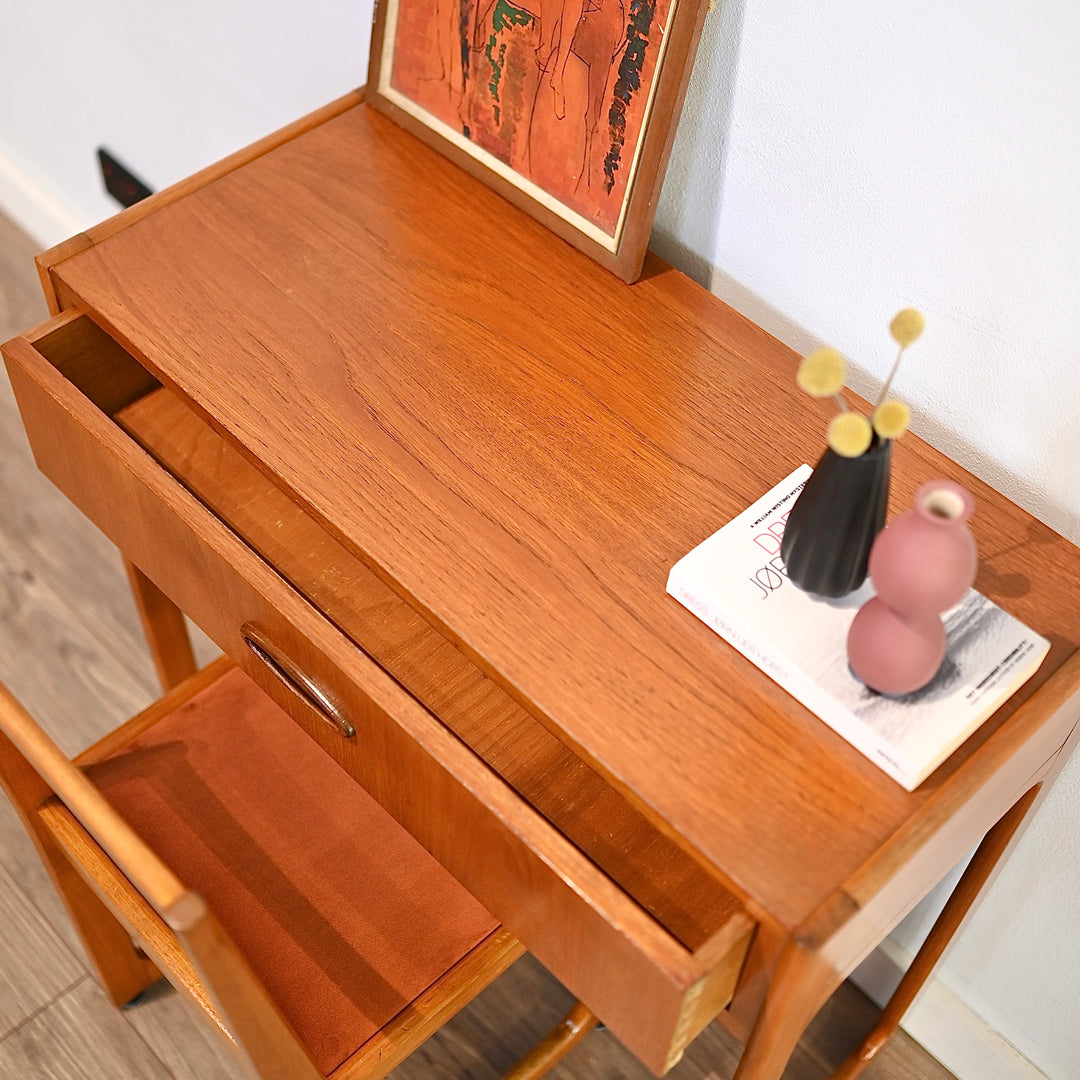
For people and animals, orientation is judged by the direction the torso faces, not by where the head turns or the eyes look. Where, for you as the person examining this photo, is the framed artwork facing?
facing the viewer and to the left of the viewer

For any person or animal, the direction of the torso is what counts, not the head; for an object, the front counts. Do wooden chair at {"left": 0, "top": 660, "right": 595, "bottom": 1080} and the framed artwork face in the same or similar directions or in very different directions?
very different directions

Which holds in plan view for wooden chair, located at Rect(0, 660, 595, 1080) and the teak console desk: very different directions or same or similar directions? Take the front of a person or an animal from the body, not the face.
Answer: very different directions

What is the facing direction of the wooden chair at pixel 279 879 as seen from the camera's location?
facing away from the viewer and to the right of the viewer
